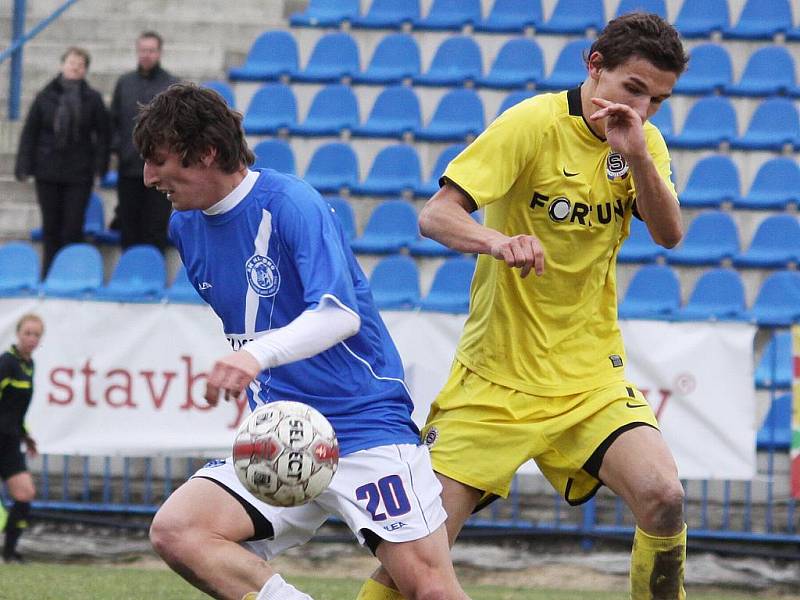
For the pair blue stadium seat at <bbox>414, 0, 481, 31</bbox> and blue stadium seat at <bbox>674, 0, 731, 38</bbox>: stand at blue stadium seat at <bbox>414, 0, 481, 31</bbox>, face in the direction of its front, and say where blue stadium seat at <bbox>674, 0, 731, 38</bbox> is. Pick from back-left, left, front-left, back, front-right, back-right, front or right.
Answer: back-left

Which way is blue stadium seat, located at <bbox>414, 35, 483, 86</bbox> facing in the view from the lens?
facing the viewer and to the left of the viewer

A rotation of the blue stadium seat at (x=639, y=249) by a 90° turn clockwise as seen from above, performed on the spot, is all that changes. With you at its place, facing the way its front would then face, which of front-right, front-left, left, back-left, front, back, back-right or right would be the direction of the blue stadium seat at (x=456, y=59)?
front

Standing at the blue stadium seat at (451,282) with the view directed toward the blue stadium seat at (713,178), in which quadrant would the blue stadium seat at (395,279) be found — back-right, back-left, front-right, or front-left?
back-left

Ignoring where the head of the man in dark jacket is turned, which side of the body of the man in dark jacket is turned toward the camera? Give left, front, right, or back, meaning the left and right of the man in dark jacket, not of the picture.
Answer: front

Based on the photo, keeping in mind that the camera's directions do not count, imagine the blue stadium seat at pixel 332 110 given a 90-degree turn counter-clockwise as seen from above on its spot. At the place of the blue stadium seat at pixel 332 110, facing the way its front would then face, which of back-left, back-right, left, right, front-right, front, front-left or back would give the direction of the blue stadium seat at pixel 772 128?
front-left

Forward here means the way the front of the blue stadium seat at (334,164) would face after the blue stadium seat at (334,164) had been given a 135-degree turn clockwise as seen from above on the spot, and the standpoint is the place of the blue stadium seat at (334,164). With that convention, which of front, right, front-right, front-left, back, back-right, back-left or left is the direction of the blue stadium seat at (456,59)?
front-right

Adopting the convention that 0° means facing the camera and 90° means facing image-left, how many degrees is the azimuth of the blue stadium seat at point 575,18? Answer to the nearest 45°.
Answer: approximately 45°

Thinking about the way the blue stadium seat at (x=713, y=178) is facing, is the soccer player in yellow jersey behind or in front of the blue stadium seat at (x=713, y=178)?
in front

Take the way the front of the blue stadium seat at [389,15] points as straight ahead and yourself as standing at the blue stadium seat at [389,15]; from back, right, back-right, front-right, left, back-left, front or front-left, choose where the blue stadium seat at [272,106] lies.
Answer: front
